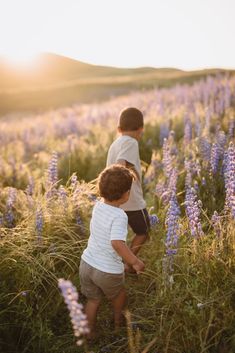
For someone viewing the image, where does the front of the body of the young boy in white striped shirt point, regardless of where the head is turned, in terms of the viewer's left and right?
facing away from the viewer and to the right of the viewer

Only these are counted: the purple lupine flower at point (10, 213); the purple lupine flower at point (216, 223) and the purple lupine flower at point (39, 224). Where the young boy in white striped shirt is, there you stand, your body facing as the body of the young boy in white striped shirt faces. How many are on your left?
2

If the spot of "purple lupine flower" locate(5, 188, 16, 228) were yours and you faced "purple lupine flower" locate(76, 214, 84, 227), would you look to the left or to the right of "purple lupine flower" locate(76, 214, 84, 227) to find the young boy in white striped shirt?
right

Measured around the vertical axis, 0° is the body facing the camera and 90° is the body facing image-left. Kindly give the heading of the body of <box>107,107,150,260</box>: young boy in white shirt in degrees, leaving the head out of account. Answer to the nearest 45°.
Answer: approximately 225°

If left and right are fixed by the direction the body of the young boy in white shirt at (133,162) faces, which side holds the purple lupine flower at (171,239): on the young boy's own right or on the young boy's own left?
on the young boy's own right

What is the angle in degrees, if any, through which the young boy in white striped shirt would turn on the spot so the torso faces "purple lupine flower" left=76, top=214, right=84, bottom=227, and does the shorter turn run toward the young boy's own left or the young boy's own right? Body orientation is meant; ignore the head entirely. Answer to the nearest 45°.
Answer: approximately 45° to the young boy's own left

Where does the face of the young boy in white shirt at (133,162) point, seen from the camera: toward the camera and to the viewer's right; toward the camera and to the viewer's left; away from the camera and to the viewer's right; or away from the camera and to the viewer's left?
away from the camera and to the viewer's right

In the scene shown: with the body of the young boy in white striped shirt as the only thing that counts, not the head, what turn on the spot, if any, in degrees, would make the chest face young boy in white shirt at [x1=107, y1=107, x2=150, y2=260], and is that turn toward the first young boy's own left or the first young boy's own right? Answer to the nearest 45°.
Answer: approximately 45° to the first young boy's own left
